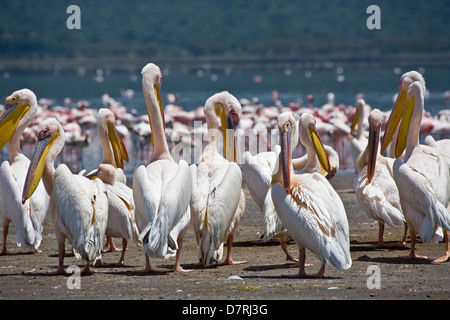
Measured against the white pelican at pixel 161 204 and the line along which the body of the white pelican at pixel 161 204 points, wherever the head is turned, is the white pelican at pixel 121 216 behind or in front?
in front

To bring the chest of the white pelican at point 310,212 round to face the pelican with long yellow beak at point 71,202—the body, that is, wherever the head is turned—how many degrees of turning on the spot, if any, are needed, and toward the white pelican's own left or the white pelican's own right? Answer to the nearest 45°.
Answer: approximately 45° to the white pelican's own right

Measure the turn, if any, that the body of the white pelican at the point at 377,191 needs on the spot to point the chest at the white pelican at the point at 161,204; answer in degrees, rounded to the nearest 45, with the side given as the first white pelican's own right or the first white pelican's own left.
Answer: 0° — it already faces it

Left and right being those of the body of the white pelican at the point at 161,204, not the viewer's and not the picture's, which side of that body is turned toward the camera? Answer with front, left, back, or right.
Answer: back

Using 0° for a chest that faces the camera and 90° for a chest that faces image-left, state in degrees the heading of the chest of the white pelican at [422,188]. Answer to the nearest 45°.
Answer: approximately 90°

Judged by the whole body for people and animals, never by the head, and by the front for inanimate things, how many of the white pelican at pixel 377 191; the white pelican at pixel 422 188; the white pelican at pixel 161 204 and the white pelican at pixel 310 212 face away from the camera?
1

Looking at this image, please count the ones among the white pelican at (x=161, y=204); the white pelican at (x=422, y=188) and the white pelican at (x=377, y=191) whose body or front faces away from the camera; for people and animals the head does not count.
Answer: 1

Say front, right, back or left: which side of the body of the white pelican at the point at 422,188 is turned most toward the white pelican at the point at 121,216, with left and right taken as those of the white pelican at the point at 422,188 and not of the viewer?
front
